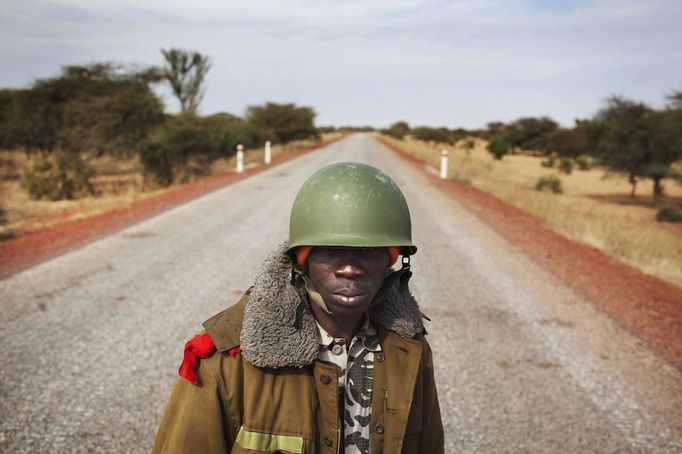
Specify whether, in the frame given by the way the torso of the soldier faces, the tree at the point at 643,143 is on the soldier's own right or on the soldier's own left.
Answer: on the soldier's own left

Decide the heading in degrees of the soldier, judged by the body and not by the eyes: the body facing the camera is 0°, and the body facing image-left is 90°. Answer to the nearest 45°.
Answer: approximately 315°

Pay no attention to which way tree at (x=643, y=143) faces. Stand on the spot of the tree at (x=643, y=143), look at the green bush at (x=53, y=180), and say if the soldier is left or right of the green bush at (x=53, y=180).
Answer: left

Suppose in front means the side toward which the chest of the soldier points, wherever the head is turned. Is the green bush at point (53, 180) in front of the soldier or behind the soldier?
behind

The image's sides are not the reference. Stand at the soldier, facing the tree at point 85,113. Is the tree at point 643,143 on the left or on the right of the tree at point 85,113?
right

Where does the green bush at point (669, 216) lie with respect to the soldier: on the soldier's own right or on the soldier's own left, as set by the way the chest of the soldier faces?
on the soldier's own left
